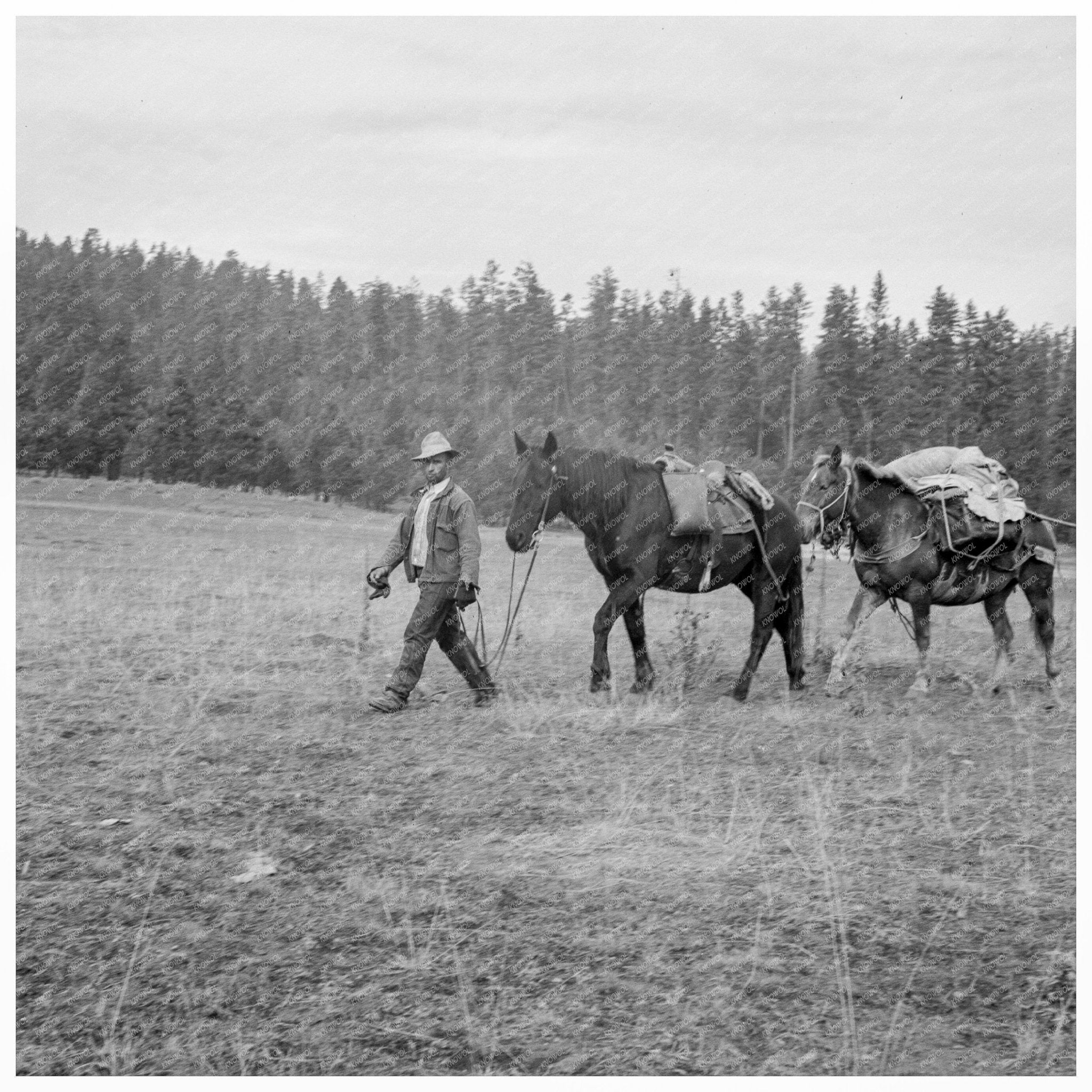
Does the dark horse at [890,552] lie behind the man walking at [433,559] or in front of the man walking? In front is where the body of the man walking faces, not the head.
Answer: behind

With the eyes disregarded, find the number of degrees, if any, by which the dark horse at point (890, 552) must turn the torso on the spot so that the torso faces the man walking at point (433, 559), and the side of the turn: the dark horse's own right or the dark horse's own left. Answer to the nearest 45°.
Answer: approximately 45° to the dark horse's own left

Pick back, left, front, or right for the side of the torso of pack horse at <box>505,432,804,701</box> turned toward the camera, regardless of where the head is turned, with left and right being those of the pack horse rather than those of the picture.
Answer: left

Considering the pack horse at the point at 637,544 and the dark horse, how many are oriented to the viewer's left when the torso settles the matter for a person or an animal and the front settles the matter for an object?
2

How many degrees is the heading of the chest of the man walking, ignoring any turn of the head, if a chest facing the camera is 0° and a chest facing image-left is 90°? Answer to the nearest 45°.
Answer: approximately 45°

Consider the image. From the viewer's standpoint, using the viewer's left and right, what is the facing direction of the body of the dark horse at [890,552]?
facing to the left of the viewer
